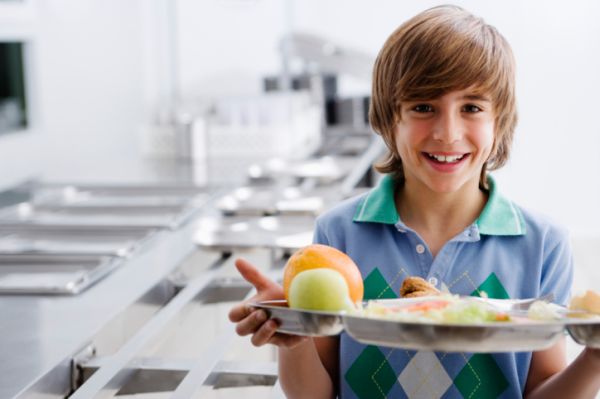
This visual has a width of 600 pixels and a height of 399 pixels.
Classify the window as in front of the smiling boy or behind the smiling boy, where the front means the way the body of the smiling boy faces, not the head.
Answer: behind

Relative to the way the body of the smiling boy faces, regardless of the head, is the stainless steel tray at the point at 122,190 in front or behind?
behind

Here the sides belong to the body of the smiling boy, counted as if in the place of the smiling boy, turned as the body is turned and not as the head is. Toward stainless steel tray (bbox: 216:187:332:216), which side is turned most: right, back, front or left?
back

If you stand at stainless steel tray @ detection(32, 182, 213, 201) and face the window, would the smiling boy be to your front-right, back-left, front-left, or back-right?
back-left

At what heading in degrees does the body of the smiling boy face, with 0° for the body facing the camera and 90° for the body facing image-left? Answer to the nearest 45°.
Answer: approximately 0°

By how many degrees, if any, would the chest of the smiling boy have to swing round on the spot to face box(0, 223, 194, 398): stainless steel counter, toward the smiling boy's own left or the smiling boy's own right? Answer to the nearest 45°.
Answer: approximately 90° to the smiling boy's own right
